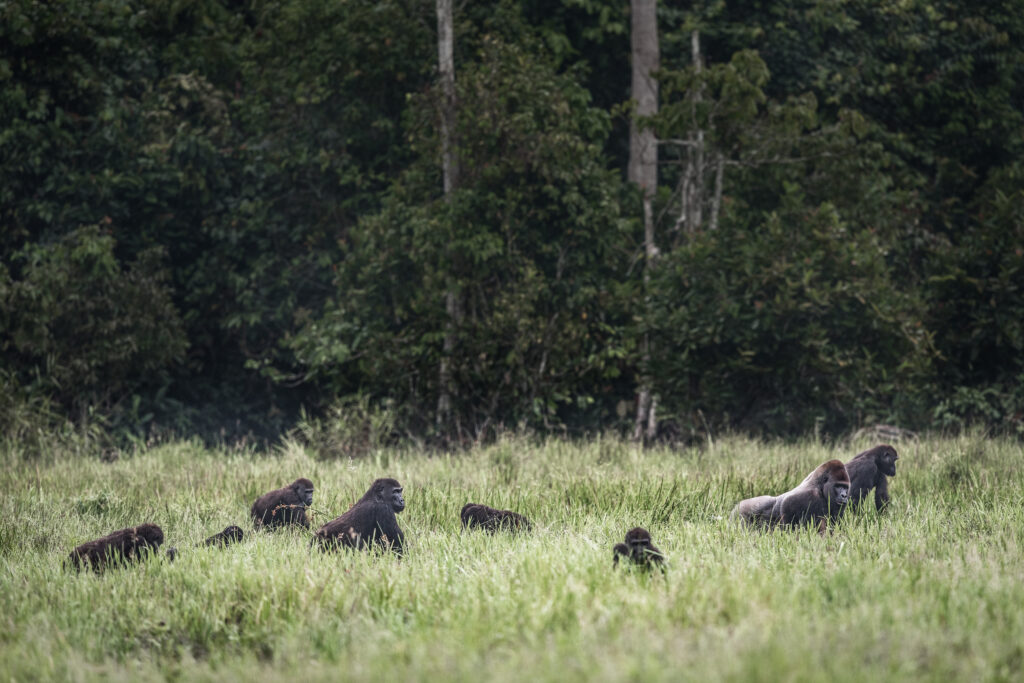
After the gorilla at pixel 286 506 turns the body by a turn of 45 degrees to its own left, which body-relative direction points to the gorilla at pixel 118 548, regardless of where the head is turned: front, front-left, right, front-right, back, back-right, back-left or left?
back

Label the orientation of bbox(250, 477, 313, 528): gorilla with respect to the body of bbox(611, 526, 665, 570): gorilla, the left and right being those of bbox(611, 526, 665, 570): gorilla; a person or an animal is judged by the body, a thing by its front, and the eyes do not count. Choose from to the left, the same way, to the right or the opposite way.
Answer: to the left

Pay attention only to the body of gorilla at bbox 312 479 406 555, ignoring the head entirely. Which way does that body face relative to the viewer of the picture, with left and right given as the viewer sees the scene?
facing to the right of the viewer

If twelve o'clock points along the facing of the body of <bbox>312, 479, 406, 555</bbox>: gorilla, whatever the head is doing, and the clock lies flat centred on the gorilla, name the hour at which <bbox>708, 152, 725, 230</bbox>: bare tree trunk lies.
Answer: The bare tree trunk is roughly at 10 o'clock from the gorilla.

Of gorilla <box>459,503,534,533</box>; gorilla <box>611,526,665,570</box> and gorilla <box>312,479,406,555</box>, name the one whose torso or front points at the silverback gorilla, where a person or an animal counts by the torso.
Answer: gorilla <box>312,479,406,555</box>

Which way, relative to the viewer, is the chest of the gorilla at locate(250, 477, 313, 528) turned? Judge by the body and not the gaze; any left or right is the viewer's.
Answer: facing to the right of the viewer

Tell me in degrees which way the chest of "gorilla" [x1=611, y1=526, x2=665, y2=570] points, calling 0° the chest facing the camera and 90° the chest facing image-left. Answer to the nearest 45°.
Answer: approximately 0°

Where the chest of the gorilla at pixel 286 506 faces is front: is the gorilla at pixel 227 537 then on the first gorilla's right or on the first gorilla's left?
on the first gorilla's right

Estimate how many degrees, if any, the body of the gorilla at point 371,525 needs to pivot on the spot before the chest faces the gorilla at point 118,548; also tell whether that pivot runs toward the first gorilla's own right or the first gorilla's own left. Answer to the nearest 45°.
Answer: approximately 180°

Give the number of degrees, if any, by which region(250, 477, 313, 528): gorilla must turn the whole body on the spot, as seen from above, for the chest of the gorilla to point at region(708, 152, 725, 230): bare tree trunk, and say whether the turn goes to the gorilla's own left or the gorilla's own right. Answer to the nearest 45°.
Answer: approximately 45° to the gorilla's own left
